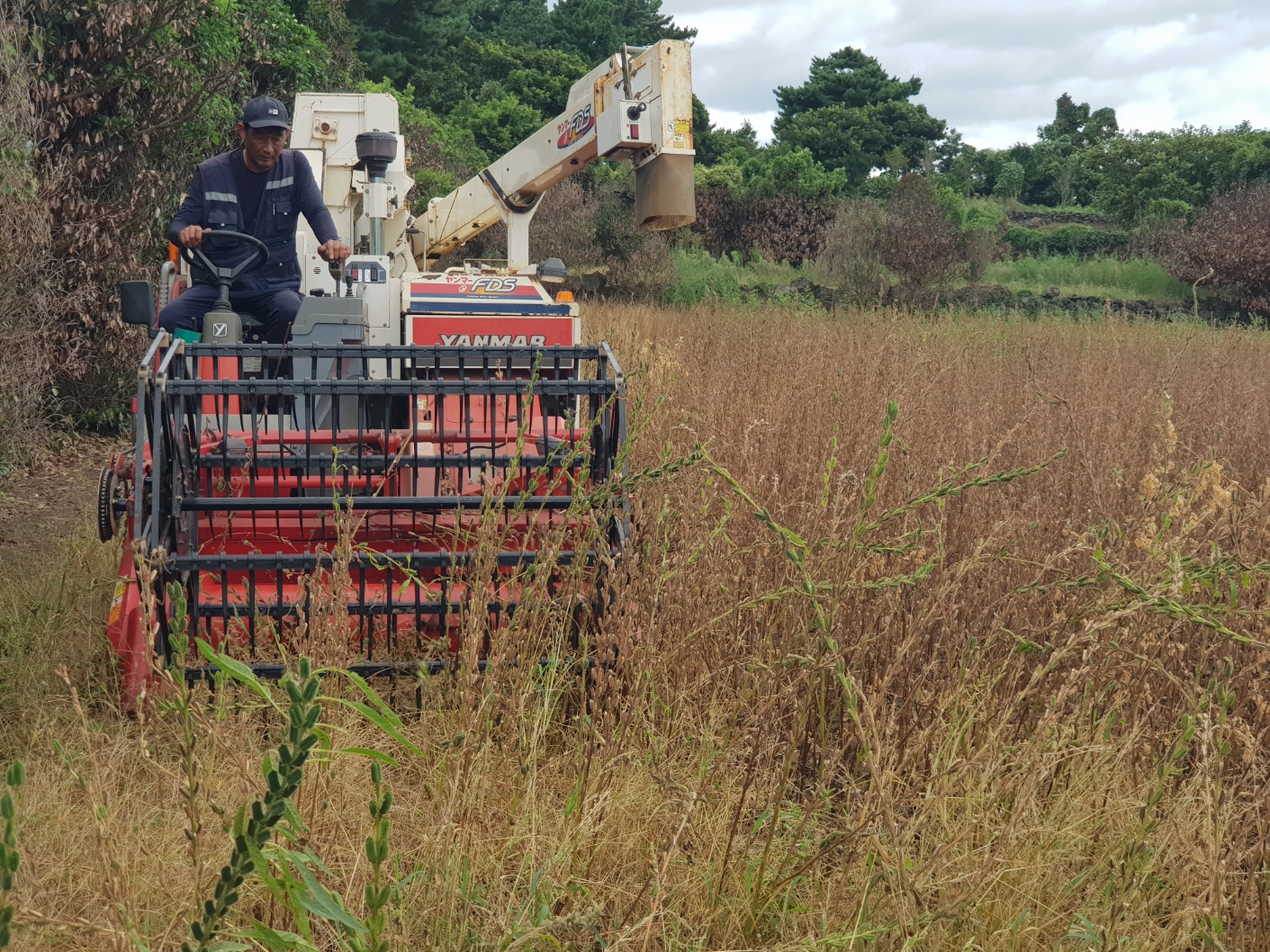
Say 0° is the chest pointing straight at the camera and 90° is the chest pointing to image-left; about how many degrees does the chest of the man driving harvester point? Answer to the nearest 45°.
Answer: approximately 0°

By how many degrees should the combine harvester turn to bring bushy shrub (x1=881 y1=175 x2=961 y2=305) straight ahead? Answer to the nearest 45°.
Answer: approximately 135° to its left

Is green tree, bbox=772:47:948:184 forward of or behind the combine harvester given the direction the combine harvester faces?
behind

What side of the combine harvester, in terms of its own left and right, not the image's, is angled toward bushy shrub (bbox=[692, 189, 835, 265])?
back

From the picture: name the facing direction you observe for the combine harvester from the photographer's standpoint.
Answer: facing the viewer

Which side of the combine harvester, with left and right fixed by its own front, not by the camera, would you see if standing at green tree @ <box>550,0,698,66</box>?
back

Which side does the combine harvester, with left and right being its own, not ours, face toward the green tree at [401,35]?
back

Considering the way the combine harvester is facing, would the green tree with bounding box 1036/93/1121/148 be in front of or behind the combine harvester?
behind

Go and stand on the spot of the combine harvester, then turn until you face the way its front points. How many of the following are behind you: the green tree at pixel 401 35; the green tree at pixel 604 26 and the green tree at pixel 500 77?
3

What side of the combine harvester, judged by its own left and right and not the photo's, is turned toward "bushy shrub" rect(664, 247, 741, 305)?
back

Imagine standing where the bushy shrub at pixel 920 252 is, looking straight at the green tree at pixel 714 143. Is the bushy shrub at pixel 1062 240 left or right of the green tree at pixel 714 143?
right

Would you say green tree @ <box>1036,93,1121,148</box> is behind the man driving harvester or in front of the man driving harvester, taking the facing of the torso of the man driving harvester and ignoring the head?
behind

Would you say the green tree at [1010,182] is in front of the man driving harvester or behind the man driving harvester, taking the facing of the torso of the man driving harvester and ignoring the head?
behind

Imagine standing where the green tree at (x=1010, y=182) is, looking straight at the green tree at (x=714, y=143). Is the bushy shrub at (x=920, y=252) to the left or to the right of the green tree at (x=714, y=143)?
left
